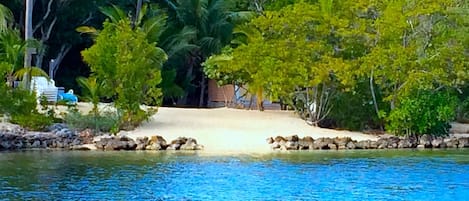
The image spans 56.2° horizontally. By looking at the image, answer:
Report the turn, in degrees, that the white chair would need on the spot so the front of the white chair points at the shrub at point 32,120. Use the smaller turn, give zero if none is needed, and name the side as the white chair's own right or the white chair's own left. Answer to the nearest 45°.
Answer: approximately 45° to the white chair's own right

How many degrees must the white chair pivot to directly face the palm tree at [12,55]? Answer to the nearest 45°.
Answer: approximately 90° to its right

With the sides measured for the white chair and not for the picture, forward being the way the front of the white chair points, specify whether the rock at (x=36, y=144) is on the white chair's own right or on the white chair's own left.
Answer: on the white chair's own right

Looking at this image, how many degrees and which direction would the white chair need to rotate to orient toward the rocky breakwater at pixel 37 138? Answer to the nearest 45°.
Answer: approximately 45° to its right

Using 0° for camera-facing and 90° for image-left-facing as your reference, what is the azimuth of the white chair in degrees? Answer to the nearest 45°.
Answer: approximately 315°
